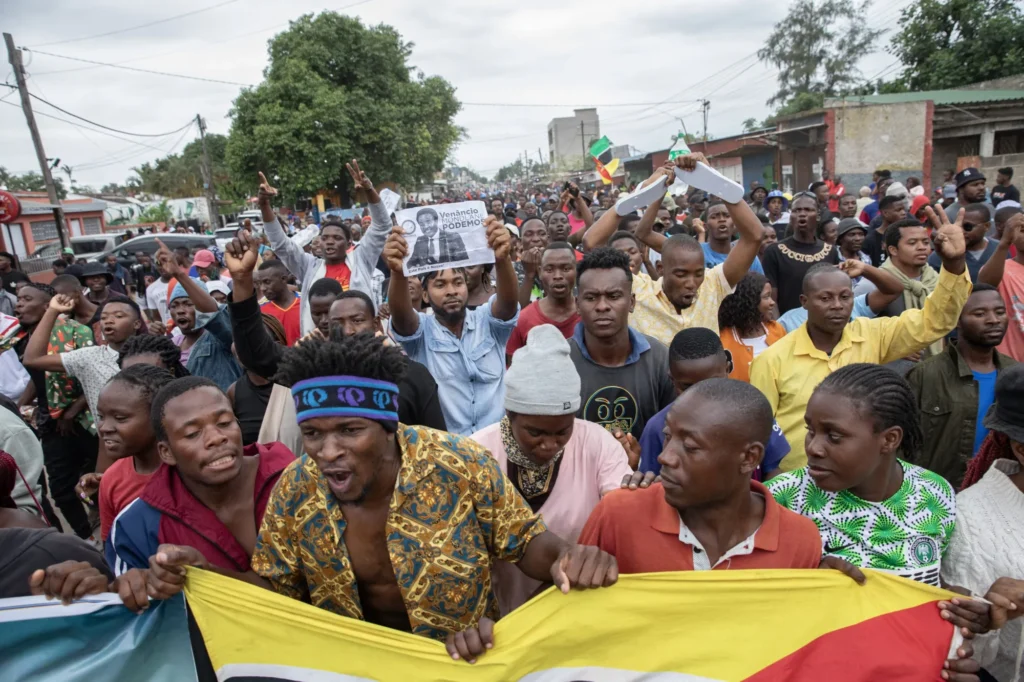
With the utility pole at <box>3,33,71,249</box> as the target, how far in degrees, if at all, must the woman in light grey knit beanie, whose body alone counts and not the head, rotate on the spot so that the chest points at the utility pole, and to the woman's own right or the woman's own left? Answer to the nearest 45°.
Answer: approximately 135° to the woman's own right

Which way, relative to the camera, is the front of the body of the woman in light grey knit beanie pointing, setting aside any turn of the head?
toward the camera

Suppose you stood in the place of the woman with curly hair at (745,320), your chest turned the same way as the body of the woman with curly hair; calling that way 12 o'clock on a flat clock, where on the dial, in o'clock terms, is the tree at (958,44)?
The tree is roughly at 8 o'clock from the woman with curly hair.

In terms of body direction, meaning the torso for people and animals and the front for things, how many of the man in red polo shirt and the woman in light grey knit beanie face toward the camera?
2

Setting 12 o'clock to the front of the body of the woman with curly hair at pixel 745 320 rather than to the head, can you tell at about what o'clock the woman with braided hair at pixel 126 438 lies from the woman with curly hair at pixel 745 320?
the woman with braided hair at pixel 126 438 is roughly at 3 o'clock from the woman with curly hair at pixel 745 320.

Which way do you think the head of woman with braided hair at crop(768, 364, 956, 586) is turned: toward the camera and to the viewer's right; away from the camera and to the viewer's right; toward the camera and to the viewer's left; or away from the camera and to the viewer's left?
toward the camera and to the viewer's left

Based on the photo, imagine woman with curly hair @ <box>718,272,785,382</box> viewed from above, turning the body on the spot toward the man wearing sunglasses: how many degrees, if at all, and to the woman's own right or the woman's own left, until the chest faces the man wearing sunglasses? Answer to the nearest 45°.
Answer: approximately 90° to the woman's own left

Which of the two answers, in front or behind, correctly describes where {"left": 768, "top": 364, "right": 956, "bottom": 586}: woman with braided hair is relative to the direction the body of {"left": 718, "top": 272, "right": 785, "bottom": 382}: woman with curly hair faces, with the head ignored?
in front

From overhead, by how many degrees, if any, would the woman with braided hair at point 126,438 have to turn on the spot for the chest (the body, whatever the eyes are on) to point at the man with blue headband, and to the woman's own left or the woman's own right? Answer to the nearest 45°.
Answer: approximately 90° to the woman's own left

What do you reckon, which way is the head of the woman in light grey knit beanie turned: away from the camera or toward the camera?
toward the camera

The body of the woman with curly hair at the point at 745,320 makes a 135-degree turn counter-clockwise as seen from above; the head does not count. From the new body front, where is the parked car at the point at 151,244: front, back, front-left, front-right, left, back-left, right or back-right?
front-left

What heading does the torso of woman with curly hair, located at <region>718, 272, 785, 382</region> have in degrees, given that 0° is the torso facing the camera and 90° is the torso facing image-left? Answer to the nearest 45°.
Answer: approximately 315°

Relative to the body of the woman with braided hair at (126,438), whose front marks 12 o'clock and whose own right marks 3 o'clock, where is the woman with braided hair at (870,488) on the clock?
the woman with braided hair at (870,488) is roughly at 9 o'clock from the woman with braided hair at (126,438).

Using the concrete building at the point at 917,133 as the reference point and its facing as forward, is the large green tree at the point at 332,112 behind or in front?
in front

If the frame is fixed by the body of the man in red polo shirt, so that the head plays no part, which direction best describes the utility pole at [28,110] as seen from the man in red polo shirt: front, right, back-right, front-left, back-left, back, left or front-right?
back-right

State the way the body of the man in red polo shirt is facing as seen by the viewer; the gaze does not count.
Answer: toward the camera

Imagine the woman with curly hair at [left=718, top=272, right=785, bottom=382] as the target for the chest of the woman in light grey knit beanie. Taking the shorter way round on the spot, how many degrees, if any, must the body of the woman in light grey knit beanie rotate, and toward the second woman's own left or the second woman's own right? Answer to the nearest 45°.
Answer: approximately 135° to the second woman's own left

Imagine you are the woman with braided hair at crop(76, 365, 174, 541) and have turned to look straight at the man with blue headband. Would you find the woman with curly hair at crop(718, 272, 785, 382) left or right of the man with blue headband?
left

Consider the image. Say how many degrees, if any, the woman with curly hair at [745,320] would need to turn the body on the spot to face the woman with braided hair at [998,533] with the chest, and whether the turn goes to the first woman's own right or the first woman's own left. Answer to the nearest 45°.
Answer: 0° — they already face them
